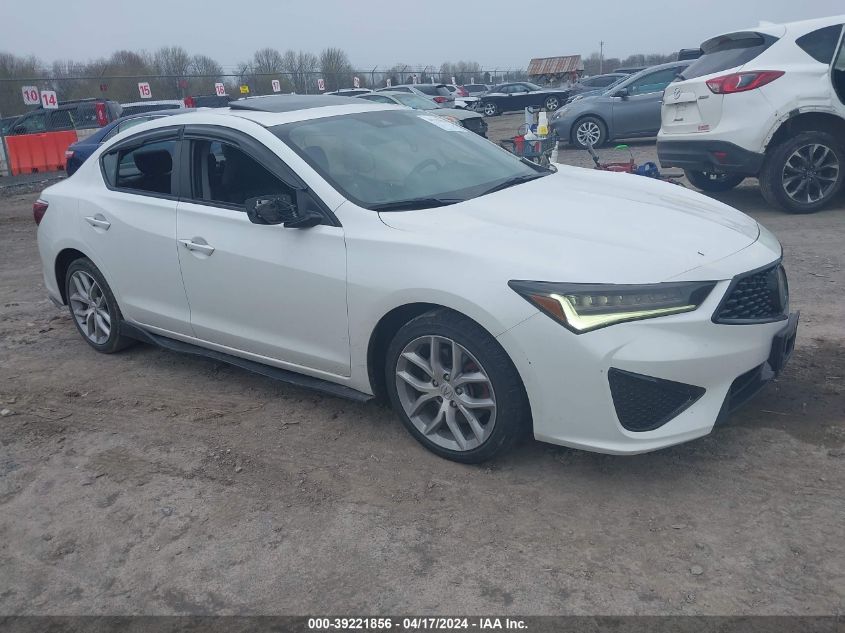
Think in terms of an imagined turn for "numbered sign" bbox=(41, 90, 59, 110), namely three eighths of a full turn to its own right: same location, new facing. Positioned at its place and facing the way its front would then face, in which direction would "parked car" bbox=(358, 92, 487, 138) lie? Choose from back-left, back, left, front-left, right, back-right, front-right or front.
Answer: back

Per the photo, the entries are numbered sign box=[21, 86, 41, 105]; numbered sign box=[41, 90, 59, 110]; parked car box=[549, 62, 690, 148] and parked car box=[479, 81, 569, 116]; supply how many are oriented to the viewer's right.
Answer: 1

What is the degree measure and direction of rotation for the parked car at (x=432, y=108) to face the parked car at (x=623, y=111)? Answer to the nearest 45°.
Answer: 0° — it already faces it

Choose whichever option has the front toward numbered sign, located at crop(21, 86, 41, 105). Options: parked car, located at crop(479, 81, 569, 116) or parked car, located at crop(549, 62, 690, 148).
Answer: parked car, located at crop(549, 62, 690, 148)

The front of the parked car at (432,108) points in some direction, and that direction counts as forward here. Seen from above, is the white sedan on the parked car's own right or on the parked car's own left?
on the parked car's own right

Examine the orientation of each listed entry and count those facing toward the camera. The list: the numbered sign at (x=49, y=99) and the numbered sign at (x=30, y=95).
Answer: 2

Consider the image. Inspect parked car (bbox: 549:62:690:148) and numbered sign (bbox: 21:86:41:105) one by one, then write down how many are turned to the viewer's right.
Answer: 0

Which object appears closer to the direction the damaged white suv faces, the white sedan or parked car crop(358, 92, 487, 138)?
the parked car

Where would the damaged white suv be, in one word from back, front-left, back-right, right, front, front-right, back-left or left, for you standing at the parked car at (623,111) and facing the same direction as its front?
left

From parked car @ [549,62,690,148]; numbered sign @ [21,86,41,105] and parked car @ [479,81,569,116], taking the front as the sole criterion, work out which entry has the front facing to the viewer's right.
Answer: parked car @ [479,81,569,116]

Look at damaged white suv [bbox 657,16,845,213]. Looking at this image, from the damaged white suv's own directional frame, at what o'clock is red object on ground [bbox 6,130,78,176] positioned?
The red object on ground is roughly at 8 o'clock from the damaged white suv.

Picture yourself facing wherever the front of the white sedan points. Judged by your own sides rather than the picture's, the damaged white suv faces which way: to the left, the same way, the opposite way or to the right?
to the left

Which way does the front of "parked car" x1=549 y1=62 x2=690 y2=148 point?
to the viewer's left

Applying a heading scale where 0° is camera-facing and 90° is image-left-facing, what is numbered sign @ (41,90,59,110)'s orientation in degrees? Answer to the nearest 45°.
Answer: approximately 0°
